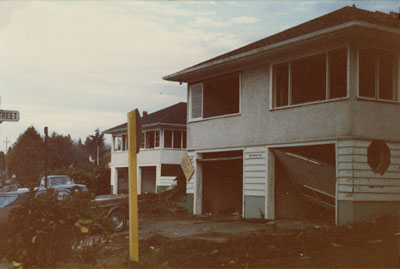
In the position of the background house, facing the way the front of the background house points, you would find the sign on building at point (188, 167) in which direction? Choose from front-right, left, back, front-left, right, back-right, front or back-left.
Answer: front-left

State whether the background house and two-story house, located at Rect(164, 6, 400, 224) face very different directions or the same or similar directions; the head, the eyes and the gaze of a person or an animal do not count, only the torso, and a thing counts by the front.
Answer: same or similar directions

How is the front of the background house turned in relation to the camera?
facing the viewer and to the left of the viewer

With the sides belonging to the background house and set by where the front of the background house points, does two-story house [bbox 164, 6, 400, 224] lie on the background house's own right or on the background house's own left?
on the background house's own left

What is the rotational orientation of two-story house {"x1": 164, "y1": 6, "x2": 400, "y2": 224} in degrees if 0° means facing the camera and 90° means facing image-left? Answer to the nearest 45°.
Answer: approximately 45°

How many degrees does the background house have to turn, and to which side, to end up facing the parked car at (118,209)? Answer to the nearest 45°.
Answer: approximately 45° to its left

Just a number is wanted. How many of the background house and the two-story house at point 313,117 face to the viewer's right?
0
